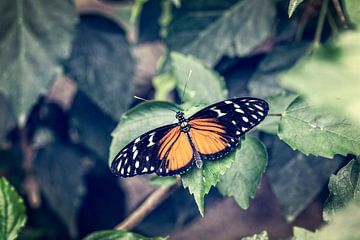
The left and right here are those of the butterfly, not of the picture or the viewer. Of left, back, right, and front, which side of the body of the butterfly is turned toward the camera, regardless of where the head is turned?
back
